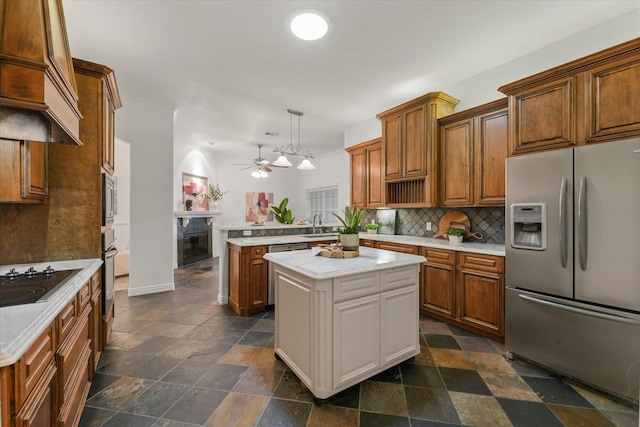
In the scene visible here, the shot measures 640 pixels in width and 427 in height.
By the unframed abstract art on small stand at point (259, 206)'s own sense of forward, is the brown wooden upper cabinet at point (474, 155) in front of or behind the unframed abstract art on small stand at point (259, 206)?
in front

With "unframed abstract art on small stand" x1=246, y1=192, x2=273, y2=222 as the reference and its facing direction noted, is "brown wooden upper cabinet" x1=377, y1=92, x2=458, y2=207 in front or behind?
in front

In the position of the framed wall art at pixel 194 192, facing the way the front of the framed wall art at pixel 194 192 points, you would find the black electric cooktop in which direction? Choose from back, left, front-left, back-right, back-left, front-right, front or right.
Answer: front-right

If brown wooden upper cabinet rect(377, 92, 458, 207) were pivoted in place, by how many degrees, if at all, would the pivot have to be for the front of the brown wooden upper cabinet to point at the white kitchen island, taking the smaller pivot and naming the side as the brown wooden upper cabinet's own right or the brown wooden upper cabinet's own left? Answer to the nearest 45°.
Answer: approximately 45° to the brown wooden upper cabinet's own left

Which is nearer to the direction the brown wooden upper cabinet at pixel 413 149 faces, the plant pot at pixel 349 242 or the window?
the plant pot

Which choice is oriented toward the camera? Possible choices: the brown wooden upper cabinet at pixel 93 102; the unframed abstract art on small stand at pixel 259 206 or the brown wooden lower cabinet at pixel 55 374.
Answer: the unframed abstract art on small stand

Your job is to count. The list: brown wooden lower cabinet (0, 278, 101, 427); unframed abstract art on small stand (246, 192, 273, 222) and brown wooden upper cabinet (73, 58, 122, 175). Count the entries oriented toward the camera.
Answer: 1

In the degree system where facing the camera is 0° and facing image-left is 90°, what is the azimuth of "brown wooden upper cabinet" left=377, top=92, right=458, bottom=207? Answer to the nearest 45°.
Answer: approximately 45°

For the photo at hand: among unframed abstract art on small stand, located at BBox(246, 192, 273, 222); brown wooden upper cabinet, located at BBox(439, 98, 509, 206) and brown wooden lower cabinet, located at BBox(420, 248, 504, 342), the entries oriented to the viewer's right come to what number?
0

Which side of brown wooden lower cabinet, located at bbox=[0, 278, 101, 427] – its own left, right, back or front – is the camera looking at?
right

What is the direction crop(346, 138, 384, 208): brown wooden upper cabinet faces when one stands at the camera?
facing the viewer and to the left of the viewer

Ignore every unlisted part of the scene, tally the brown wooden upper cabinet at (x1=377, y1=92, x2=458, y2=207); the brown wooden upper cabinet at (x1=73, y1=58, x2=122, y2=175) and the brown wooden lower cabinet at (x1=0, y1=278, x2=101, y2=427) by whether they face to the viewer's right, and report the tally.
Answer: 2

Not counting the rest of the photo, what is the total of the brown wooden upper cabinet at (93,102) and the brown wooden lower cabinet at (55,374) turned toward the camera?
0

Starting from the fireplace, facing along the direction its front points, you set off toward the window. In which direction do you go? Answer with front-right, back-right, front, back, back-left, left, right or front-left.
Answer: front-left

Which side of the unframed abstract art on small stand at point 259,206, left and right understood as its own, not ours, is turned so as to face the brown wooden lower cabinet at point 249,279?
front
